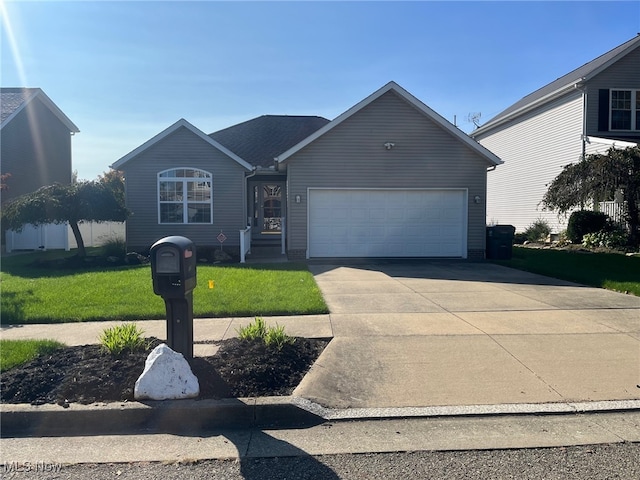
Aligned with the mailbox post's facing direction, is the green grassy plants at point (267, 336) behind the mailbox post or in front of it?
behind

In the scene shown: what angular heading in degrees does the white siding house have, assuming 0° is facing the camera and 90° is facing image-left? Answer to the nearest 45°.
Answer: approximately 315°

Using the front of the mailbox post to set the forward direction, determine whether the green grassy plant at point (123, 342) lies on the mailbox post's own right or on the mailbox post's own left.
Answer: on the mailbox post's own right

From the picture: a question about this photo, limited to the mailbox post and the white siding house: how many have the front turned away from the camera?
0

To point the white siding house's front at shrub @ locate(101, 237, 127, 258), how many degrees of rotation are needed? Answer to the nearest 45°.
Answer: approximately 90° to its right

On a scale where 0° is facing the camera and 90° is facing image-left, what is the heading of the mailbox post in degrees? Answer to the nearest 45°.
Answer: approximately 45°

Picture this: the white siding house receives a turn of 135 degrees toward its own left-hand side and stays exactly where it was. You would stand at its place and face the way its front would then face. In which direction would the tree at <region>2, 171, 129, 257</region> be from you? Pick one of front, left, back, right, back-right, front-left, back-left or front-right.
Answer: back-left

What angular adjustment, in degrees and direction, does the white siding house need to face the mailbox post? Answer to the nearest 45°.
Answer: approximately 45° to its right

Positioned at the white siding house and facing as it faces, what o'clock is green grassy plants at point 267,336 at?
The green grassy plants is roughly at 2 o'clock from the white siding house.

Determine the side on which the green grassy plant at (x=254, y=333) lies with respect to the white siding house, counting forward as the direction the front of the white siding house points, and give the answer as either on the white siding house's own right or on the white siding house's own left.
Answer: on the white siding house's own right

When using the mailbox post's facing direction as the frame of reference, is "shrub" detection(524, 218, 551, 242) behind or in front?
behind

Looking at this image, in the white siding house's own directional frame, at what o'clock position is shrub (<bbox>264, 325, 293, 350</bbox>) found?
The shrub is roughly at 2 o'clock from the white siding house.

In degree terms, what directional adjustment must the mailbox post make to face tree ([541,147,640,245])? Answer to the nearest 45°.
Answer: approximately 180°
